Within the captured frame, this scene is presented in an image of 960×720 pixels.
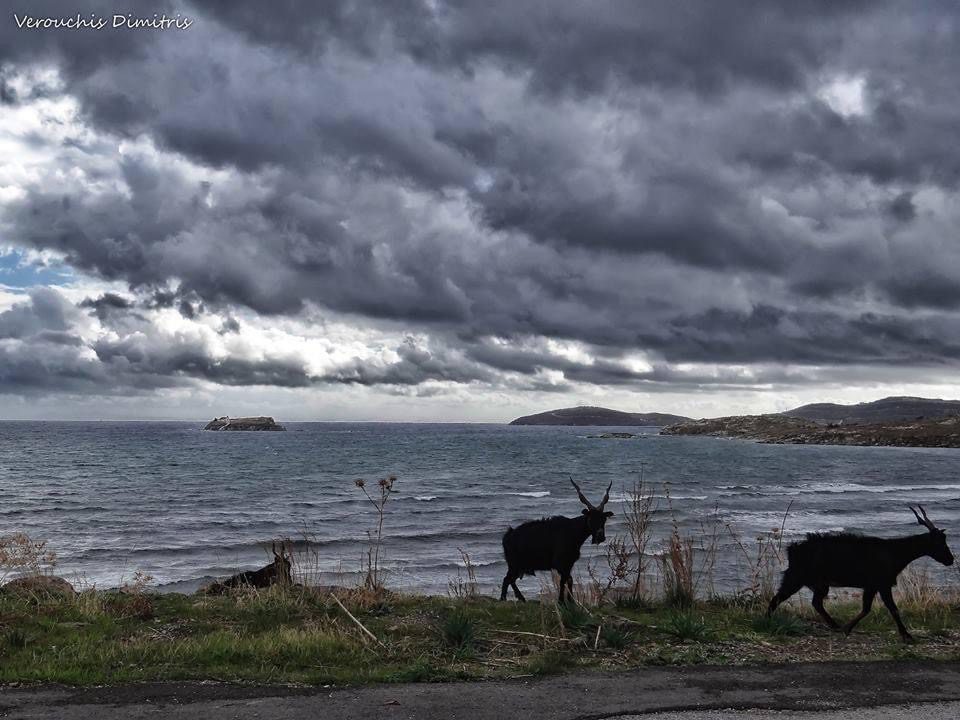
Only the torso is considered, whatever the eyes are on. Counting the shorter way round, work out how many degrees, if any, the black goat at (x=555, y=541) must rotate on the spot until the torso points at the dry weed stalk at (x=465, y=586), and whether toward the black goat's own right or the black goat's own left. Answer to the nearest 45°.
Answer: approximately 135° to the black goat's own left

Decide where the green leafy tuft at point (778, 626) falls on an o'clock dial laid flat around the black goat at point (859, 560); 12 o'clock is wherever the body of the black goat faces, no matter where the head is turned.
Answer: The green leafy tuft is roughly at 5 o'clock from the black goat.

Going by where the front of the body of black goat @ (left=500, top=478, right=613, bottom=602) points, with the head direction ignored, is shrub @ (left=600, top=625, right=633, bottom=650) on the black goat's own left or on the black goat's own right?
on the black goat's own right

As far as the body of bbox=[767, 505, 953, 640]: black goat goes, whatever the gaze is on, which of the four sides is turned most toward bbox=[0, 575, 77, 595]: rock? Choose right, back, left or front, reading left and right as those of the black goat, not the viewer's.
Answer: back

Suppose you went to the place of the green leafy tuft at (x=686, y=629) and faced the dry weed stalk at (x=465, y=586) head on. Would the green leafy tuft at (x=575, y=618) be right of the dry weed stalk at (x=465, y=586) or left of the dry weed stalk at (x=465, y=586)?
left

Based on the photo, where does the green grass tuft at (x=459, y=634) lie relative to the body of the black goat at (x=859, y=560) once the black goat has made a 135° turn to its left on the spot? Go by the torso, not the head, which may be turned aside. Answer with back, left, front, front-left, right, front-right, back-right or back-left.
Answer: left

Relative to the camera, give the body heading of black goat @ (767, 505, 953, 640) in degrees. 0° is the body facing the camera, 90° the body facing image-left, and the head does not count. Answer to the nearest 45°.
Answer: approximately 270°

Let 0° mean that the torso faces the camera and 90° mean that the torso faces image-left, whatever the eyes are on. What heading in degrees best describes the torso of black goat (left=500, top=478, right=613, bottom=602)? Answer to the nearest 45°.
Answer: approximately 270°

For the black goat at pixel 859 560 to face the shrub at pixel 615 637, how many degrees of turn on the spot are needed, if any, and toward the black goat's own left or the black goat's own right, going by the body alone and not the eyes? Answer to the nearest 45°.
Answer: approximately 135° to the black goat's own right

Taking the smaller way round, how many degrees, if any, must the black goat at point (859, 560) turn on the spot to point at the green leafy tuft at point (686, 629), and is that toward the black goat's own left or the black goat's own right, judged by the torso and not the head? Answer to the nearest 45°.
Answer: approximately 135° to the black goat's own right

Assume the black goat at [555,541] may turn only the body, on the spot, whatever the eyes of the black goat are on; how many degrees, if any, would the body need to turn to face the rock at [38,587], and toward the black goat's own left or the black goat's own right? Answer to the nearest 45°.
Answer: approximately 180°
